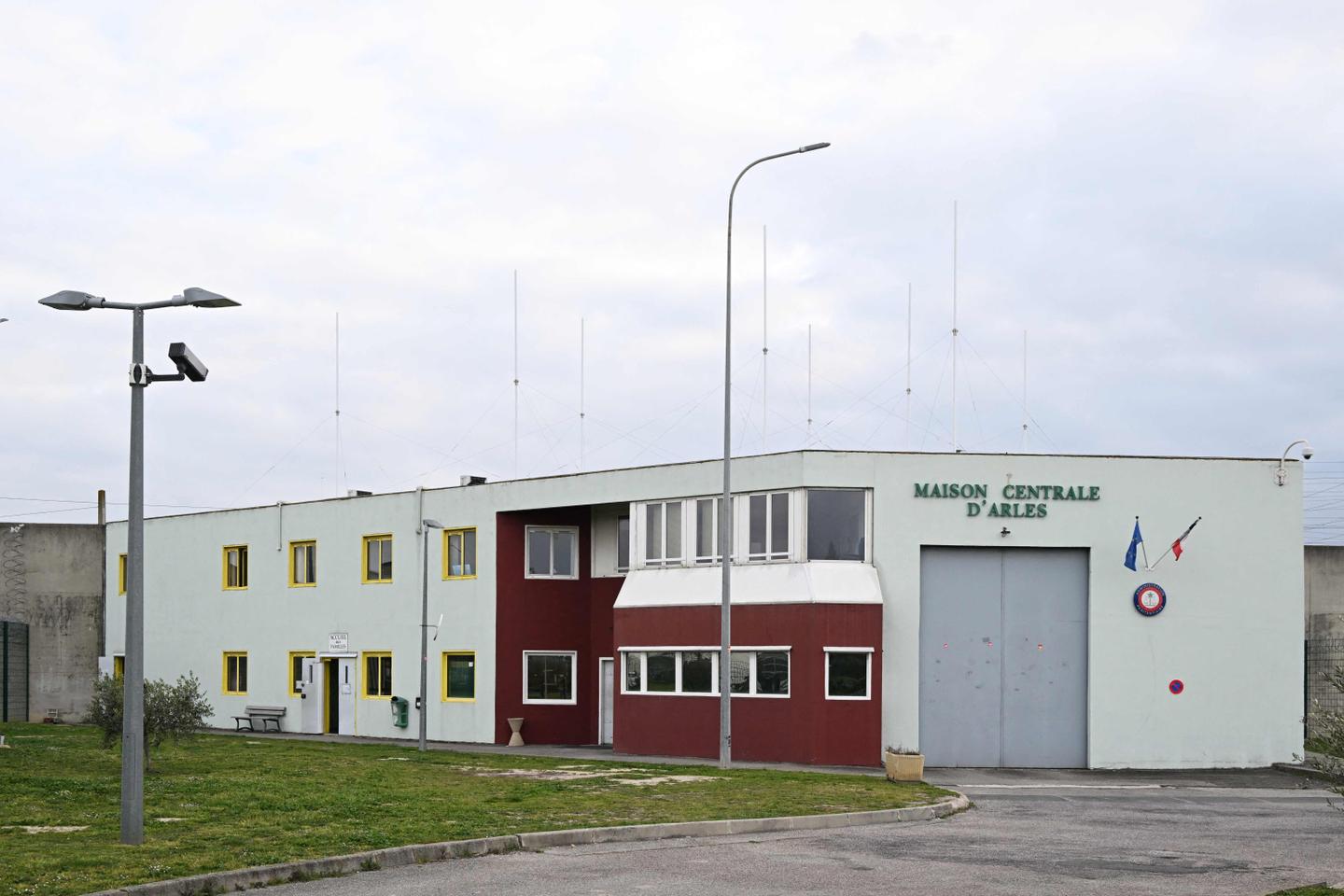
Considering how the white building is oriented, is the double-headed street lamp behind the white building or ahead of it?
ahead

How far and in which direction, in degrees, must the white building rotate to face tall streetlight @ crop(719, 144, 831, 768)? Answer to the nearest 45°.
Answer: approximately 45° to its right

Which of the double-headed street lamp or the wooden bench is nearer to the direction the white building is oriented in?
the double-headed street lamp
